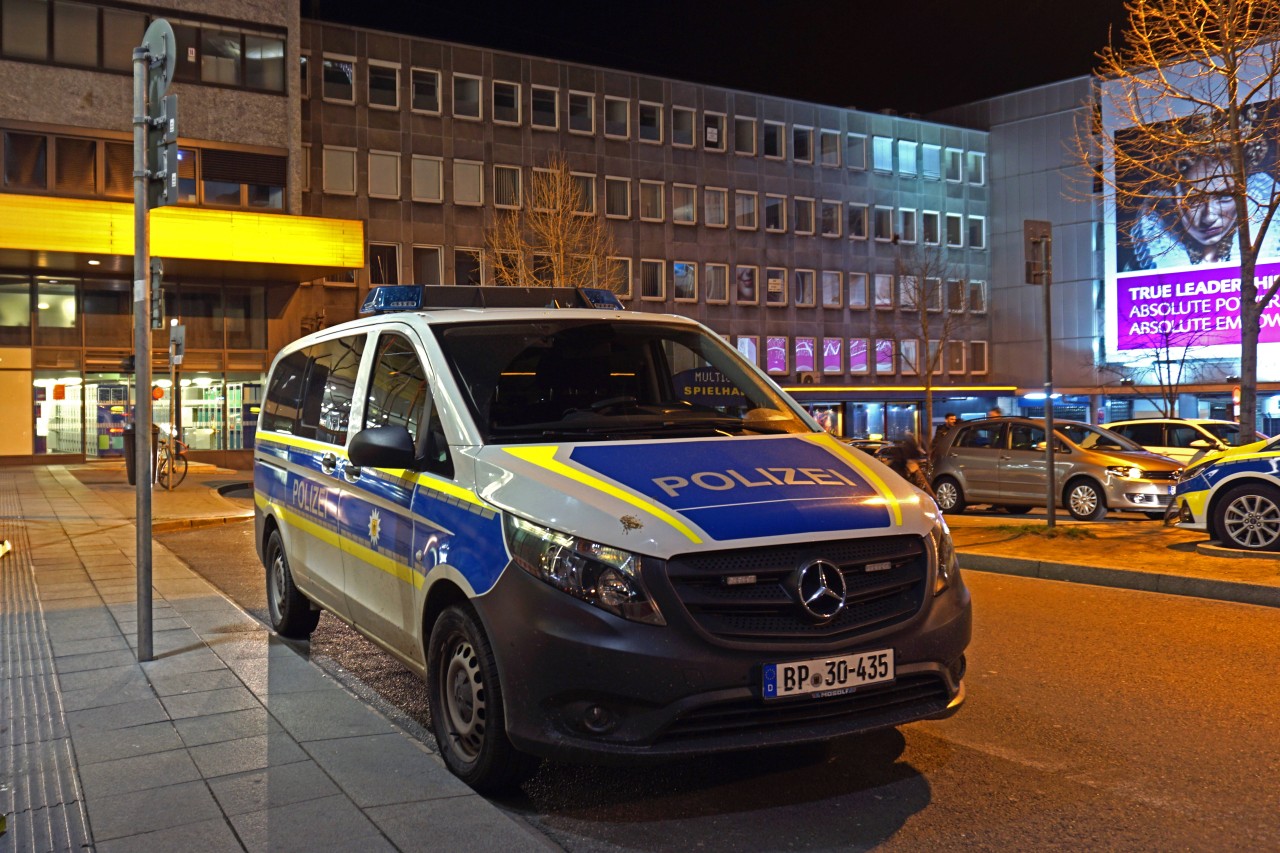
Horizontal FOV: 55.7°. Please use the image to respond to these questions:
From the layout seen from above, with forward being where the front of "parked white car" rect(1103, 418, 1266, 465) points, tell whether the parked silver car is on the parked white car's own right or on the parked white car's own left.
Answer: on the parked white car's own right

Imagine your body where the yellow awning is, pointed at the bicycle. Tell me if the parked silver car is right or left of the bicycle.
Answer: left

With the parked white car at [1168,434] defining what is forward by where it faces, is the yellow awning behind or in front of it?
behind

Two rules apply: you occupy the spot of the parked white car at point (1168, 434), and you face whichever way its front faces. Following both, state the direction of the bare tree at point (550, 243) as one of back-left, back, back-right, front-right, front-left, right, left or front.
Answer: back

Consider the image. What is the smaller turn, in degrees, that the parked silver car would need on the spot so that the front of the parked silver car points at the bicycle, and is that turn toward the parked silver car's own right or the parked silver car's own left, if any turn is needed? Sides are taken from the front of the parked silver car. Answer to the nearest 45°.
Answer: approximately 135° to the parked silver car's own right

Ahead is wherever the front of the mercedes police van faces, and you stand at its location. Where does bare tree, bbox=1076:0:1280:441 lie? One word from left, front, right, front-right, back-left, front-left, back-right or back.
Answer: left

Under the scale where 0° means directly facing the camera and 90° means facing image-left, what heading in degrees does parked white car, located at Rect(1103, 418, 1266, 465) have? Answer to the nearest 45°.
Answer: approximately 315°

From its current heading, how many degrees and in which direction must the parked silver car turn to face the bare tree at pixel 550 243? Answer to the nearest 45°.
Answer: approximately 180°
